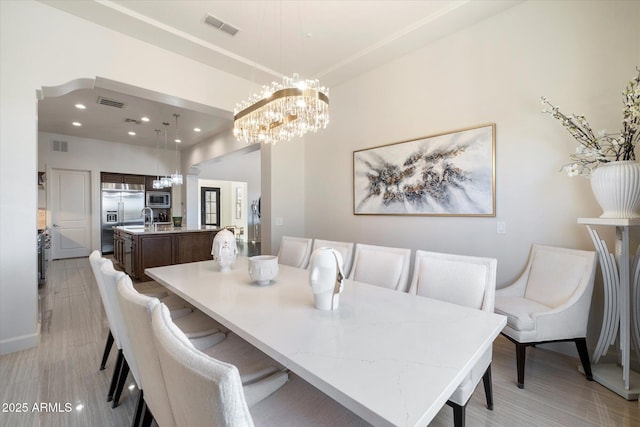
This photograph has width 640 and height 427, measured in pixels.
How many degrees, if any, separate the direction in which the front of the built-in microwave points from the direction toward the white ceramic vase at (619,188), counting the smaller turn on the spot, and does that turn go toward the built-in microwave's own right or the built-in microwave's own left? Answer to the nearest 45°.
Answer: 0° — it already faces it

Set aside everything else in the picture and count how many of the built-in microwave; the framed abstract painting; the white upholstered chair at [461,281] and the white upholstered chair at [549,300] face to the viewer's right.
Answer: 0

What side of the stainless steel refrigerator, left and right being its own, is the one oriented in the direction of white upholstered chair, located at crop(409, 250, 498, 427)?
front

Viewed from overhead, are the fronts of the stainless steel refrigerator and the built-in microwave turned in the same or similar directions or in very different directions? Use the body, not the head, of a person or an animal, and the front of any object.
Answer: same or similar directions

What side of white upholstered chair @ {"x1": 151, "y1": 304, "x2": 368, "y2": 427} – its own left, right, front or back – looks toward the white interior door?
left

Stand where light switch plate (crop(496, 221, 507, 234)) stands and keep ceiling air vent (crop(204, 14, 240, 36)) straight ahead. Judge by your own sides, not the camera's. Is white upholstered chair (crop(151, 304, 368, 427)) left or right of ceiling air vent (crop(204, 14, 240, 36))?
left

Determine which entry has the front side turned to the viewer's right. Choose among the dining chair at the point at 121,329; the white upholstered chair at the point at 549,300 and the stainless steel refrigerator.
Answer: the dining chair

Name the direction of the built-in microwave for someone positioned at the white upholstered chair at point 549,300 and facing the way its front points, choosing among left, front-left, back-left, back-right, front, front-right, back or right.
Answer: front-right

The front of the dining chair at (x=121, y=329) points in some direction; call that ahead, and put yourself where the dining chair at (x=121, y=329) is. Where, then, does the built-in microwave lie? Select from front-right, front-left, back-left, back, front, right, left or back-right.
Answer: left

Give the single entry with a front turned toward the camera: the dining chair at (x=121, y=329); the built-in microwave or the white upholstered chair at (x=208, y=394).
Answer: the built-in microwave

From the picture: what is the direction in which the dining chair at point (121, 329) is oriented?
to the viewer's right

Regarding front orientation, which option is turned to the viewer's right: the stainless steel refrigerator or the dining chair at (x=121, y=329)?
the dining chair

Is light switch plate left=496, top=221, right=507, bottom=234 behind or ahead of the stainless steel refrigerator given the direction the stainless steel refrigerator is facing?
ahead

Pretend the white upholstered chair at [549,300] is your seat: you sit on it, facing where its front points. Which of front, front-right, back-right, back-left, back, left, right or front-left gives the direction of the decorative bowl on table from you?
front

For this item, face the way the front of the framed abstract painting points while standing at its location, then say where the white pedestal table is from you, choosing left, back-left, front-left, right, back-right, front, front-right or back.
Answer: left

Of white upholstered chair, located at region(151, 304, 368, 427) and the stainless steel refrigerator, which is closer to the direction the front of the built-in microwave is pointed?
the white upholstered chair

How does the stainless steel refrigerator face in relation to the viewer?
toward the camera

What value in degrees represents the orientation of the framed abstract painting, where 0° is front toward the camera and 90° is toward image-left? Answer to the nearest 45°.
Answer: approximately 45°

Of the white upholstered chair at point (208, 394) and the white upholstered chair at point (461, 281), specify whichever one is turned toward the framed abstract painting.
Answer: the white upholstered chair at point (208, 394)

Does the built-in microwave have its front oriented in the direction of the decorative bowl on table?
yes
